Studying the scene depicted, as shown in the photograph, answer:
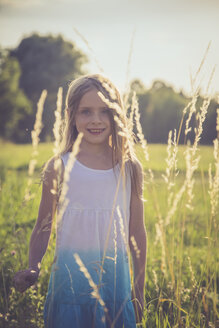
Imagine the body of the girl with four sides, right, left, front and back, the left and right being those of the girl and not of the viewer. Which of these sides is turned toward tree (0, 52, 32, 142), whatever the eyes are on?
back

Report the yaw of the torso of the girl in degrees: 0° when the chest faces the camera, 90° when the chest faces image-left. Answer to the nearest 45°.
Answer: approximately 0°

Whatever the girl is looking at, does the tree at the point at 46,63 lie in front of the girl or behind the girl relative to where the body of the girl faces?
behind
